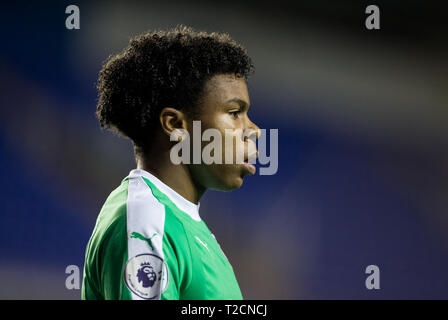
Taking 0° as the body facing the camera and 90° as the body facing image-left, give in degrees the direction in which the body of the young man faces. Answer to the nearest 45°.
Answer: approximately 270°

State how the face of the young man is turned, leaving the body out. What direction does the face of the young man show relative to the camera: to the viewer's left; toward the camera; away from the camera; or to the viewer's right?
to the viewer's right
